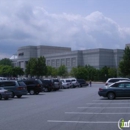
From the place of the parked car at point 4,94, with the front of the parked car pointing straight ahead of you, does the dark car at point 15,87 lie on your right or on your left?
on your left
